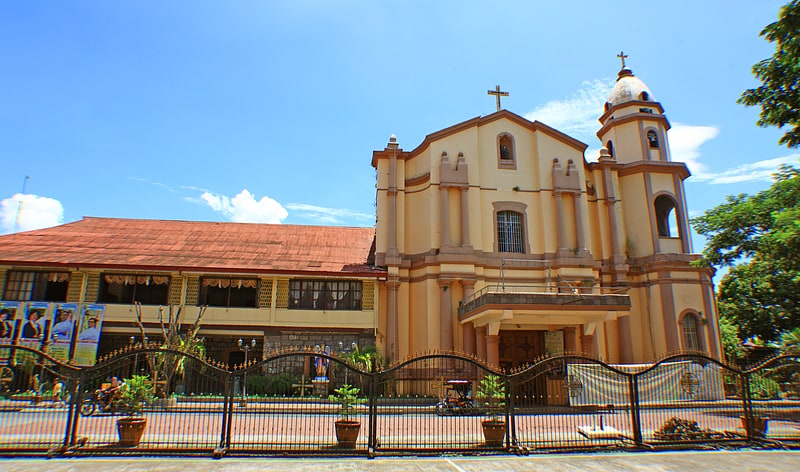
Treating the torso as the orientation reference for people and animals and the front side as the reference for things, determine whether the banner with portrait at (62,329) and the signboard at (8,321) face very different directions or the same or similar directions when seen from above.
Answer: same or similar directions

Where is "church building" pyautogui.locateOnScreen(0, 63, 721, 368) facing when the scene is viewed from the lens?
facing the viewer

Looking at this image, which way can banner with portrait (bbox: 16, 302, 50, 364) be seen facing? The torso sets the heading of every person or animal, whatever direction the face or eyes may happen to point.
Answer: toward the camera

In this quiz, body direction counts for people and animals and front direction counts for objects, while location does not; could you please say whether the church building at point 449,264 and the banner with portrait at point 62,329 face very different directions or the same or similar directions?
same or similar directions

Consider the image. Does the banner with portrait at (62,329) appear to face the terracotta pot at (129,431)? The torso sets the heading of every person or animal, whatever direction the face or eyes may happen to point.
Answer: yes

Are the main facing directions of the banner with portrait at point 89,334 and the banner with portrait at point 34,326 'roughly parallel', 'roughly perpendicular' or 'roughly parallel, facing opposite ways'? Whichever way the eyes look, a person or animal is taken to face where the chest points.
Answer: roughly parallel

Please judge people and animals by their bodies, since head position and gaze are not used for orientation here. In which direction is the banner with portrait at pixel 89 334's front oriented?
toward the camera

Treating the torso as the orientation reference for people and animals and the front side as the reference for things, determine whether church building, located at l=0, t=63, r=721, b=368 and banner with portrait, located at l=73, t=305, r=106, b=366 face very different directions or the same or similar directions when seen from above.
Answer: same or similar directions

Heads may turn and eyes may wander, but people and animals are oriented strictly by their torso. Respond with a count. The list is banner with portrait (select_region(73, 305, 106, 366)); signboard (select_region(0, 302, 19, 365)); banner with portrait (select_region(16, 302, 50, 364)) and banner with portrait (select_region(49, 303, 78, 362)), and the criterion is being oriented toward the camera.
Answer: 4

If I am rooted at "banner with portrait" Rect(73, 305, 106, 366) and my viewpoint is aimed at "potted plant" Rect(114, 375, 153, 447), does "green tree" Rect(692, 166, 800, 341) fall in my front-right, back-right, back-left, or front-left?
front-left
